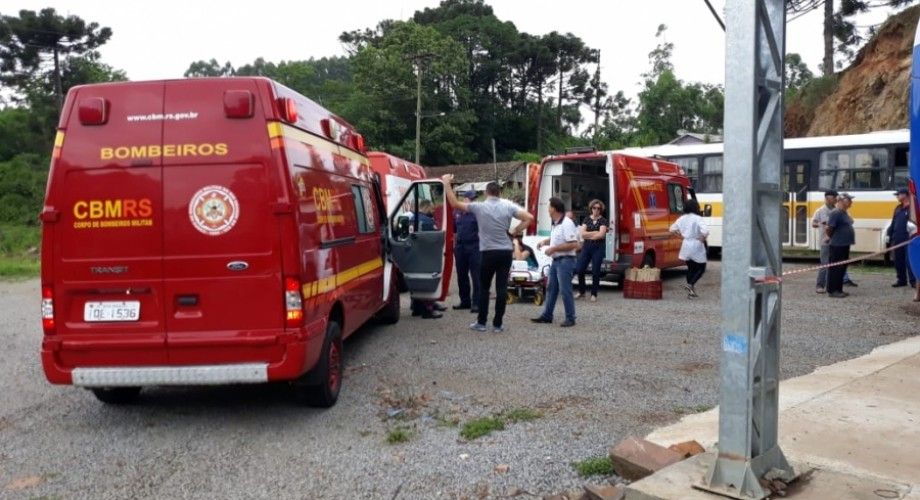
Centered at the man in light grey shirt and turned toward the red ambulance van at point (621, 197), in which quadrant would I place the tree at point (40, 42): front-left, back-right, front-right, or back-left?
front-left

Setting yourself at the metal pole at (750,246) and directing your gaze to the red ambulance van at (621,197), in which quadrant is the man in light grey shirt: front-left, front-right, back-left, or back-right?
front-left

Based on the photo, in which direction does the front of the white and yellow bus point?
to the viewer's right

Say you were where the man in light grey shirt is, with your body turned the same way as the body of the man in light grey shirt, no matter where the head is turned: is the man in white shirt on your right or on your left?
on your right

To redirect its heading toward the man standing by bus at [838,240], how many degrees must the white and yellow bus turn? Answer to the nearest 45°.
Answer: approximately 90° to its right

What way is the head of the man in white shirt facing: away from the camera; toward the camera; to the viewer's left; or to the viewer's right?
to the viewer's left

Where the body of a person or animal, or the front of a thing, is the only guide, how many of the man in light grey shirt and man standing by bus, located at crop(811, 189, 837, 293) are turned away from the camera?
1

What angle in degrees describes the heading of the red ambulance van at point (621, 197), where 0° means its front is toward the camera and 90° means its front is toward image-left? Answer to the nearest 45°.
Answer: approximately 225°

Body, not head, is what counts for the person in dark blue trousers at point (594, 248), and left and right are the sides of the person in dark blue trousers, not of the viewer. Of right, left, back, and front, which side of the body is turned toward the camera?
front

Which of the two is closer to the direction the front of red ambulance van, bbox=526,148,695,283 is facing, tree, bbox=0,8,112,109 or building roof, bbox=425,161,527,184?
the building roof
